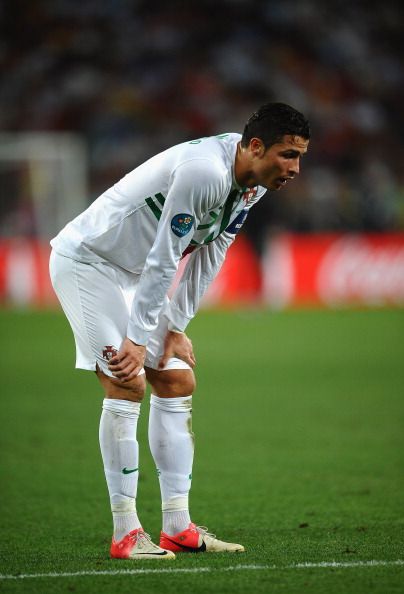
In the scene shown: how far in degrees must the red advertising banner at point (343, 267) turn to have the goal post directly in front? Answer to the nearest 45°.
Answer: approximately 90° to its right

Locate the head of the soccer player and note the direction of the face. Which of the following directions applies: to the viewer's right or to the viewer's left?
to the viewer's right

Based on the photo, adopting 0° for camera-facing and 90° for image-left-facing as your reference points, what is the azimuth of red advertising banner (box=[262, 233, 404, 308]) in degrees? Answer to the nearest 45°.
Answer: approximately 0°

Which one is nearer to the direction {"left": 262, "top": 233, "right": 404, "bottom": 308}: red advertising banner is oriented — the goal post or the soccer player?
the soccer player

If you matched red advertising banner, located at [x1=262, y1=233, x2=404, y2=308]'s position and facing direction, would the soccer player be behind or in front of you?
in front
